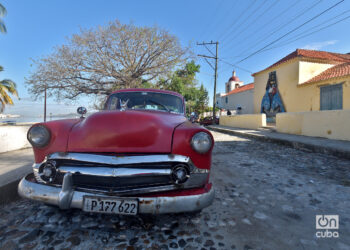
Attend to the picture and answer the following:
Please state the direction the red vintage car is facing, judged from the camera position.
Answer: facing the viewer

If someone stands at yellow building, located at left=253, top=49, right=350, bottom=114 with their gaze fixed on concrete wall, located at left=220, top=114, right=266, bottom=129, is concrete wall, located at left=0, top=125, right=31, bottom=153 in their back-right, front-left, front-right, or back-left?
front-left

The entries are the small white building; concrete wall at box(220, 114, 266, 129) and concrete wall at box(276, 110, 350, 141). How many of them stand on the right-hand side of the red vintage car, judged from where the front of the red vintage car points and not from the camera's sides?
0

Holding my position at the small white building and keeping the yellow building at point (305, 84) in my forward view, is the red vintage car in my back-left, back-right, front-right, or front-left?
front-right

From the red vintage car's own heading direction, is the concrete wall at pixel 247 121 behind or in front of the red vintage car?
behind

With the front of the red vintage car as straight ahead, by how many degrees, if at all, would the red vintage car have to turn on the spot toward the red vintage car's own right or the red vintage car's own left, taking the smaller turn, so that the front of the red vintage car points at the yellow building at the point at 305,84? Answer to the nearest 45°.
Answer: approximately 135° to the red vintage car's own left

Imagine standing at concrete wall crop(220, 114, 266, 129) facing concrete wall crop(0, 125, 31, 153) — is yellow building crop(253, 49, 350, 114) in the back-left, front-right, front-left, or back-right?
back-left

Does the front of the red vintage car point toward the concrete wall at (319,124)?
no

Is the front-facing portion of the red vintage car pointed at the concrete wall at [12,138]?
no

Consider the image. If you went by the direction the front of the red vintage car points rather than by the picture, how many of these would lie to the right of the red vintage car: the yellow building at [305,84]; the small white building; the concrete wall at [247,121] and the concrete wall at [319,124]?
0

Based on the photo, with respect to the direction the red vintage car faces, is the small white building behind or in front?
behind

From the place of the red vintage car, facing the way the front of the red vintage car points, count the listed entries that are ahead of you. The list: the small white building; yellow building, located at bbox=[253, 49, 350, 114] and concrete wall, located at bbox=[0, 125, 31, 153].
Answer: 0
